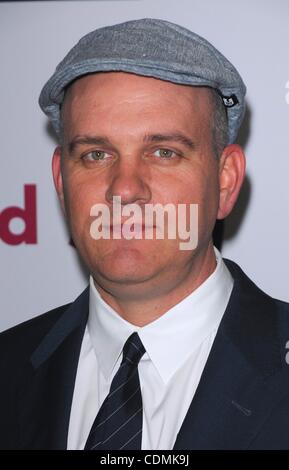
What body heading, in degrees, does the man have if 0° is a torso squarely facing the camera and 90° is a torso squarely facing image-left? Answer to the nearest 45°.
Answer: approximately 0°
